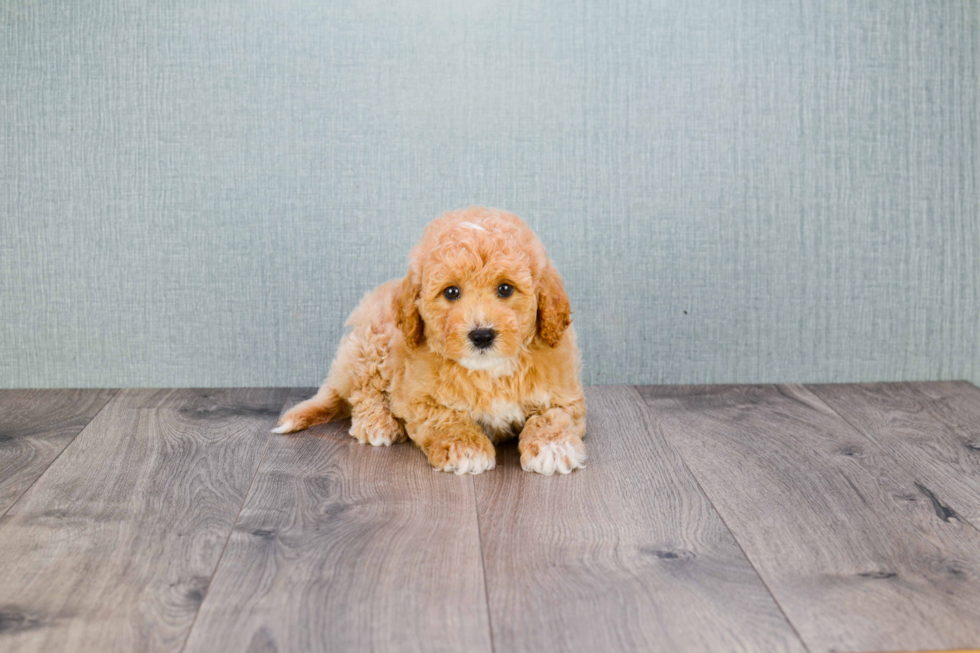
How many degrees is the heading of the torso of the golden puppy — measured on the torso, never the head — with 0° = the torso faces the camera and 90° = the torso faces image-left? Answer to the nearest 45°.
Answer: approximately 315°
